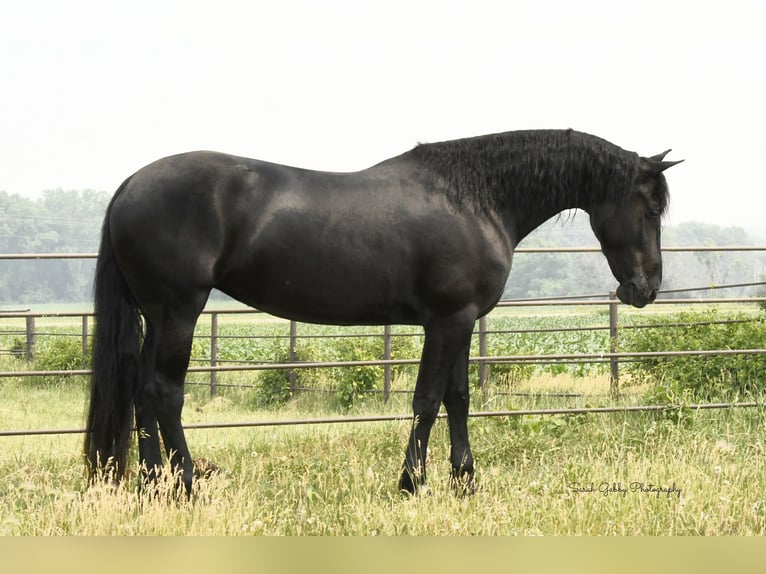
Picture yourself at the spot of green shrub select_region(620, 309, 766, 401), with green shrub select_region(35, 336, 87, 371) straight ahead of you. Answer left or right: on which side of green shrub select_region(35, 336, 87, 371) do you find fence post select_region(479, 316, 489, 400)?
left

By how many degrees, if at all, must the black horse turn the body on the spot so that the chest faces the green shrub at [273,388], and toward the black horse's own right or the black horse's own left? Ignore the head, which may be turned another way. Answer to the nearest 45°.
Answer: approximately 90° to the black horse's own left

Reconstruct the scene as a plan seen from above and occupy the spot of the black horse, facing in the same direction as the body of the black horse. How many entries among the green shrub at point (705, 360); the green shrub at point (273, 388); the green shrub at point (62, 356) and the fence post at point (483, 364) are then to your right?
0

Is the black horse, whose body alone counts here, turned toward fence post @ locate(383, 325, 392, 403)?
no

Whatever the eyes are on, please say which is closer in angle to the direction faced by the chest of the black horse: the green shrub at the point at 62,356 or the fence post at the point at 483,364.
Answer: the fence post

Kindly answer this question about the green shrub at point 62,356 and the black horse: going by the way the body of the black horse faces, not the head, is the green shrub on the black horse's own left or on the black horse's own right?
on the black horse's own left

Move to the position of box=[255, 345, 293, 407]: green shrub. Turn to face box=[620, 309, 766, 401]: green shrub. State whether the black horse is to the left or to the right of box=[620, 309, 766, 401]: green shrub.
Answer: right

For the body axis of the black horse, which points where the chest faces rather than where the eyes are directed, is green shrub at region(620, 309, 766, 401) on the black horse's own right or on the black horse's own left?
on the black horse's own left

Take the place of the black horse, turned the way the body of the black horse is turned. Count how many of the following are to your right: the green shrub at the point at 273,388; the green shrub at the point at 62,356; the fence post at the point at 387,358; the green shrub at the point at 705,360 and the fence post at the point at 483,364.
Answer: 0

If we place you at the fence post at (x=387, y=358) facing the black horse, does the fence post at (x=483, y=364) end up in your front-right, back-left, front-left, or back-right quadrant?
front-left

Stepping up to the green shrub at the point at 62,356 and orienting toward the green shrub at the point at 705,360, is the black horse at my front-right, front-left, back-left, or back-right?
front-right

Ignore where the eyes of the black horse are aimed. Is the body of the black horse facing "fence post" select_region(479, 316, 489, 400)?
no

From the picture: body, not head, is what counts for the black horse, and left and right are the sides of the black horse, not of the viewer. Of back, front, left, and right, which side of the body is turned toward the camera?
right

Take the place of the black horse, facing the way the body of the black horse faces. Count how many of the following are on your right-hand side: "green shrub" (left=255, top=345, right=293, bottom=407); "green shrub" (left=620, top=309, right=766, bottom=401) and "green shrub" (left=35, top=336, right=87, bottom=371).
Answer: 0
